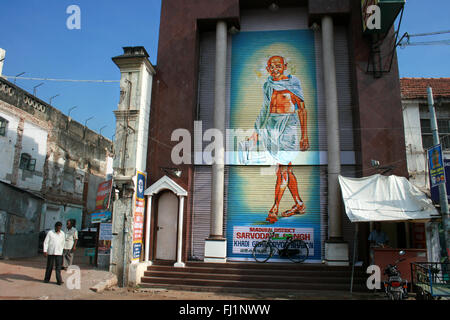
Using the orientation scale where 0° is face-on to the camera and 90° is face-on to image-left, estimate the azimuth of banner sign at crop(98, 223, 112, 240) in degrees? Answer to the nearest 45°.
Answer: approximately 0°

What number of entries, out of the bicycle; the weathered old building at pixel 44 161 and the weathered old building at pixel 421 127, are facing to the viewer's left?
1

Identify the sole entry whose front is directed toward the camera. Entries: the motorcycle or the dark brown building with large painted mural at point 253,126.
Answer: the dark brown building with large painted mural

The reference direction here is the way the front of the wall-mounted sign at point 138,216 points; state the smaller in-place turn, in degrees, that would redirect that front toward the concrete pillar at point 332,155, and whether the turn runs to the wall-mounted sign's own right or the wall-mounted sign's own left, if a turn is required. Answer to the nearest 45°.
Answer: approximately 45° to the wall-mounted sign's own left

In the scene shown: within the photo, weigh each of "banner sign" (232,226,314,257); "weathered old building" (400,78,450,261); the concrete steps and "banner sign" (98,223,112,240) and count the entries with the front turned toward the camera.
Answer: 4

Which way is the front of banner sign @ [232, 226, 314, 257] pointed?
toward the camera

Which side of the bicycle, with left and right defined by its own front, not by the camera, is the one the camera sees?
left

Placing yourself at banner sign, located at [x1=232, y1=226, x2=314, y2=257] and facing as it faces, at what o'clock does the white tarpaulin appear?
The white tarpaulin is roughly at 10 o'clock from the banner sign.

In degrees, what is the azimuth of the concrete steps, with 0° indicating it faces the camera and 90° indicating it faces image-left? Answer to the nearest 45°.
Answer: approximately 0°

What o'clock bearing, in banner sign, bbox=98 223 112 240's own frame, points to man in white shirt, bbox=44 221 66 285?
The man in white shirt is roughly at 1 o'clock from the banner sign.

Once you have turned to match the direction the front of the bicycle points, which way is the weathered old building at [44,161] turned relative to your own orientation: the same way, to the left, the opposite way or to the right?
the opposite way

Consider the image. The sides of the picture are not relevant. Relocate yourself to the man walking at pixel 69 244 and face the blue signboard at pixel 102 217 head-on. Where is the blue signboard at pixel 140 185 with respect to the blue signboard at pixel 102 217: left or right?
right

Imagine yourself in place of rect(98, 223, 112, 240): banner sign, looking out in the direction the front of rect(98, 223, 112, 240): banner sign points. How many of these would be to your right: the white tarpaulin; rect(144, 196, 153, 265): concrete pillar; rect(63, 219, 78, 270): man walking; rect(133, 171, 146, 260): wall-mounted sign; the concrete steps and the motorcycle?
1

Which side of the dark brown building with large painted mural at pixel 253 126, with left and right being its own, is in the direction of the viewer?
front

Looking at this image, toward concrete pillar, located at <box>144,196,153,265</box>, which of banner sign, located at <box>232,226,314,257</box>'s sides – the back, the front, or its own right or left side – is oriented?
right
